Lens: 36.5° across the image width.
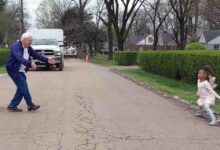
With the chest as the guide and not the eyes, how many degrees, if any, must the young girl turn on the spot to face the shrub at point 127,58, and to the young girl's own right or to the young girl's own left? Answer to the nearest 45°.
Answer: approximately 90° to the young girl's own right

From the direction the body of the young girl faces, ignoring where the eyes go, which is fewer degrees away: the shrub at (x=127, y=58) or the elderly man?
the elderly man

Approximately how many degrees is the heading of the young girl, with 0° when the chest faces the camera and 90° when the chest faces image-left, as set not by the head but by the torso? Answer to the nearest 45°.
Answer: approximately 90°

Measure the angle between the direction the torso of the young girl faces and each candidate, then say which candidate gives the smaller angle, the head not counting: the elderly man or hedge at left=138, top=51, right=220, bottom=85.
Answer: the elderly man

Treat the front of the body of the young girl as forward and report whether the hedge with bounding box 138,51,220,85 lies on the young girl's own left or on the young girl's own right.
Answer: on the young girl's own right

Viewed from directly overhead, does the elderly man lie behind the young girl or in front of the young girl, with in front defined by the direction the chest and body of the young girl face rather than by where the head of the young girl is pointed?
in front
